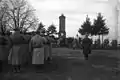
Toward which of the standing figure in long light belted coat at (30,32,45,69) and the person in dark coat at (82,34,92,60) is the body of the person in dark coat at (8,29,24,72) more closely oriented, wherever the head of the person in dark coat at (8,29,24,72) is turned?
the person in dark coat

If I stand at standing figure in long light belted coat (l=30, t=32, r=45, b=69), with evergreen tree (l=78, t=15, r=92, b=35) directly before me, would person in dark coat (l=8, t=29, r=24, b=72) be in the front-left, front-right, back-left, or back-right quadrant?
back-left

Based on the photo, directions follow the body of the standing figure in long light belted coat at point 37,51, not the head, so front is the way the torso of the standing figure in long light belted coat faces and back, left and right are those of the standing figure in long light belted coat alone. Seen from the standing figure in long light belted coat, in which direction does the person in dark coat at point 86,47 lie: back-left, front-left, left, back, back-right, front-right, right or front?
front-right

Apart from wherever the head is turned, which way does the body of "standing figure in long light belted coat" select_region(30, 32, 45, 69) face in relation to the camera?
away from the camera

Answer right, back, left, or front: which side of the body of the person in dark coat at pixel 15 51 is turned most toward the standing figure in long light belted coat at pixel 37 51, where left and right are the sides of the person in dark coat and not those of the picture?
right

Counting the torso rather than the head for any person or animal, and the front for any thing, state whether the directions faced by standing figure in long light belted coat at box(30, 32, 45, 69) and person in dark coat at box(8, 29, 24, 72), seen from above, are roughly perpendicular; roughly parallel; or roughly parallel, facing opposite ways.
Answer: roughly parallel

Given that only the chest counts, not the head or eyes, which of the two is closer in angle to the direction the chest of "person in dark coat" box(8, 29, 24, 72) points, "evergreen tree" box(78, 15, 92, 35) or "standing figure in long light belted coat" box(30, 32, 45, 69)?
the evergreen tree

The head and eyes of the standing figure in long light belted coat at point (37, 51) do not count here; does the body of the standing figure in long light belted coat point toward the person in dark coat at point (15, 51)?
no

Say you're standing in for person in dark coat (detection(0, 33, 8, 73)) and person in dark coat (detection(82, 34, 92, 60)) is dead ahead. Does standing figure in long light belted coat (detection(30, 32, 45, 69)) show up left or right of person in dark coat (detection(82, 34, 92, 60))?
right

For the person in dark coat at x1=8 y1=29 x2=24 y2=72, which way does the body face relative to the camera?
away from the camera

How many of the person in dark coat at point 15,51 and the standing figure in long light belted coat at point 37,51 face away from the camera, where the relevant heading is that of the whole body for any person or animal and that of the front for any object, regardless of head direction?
2

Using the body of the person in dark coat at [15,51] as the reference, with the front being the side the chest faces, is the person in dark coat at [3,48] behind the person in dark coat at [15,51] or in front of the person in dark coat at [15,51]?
in front

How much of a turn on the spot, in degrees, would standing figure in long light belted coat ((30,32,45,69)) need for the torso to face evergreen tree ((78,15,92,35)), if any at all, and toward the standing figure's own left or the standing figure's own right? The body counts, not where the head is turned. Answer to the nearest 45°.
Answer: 0° — they already face it

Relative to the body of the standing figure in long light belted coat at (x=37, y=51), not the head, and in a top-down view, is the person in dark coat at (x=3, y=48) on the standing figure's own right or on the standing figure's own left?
on the standing figure's own left
